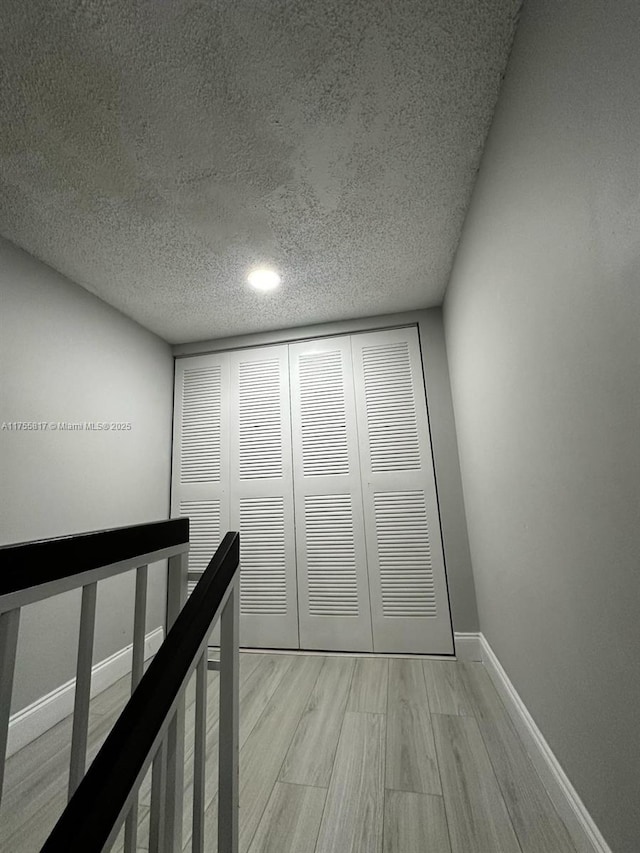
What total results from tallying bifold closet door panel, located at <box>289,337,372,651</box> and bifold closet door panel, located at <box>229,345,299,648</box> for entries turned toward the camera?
2

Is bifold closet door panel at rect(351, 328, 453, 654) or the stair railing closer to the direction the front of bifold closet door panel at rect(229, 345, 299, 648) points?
the stair railing

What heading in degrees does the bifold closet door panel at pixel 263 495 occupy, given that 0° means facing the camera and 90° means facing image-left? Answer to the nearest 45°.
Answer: approximately 0°

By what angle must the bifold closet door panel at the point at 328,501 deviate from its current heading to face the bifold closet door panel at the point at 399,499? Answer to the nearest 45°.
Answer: approximately 90° to its left

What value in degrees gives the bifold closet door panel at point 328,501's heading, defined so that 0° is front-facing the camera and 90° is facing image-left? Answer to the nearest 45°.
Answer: approximately 0°

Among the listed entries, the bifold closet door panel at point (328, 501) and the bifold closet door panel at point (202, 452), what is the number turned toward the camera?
2

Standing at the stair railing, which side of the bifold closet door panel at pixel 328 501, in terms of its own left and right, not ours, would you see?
front

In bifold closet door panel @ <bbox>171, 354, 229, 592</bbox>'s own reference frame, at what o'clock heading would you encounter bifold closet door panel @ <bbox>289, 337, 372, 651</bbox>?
bifold closet door panel @ <bbox>289, 337, 372, 651</bbox> is roughly at 10 o'clock from bifold closet door panel @ <bbox>171, 354, 229, 592</bbox>.

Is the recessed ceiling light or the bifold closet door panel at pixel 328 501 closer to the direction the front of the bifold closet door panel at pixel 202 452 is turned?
the recessed ceiling light
